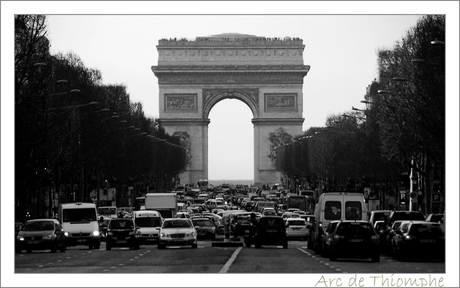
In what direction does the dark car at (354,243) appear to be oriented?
away from the camera

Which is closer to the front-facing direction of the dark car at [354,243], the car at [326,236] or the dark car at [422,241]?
the car

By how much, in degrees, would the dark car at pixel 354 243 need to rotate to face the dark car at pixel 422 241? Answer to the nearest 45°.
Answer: approximately 45° to its right

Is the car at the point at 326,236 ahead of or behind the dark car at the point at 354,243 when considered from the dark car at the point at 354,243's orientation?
ahead
